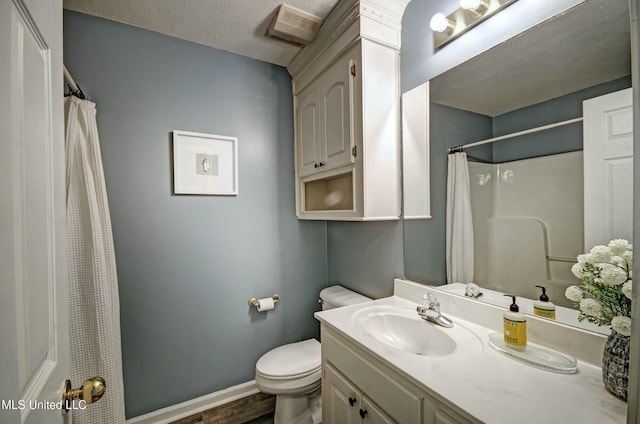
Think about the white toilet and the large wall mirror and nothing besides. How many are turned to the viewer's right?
0

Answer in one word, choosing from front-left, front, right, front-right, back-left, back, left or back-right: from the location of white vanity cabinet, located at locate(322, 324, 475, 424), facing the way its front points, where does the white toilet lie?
right

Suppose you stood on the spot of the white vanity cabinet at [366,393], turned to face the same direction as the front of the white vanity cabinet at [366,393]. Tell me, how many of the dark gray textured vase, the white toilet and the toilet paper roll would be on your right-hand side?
2

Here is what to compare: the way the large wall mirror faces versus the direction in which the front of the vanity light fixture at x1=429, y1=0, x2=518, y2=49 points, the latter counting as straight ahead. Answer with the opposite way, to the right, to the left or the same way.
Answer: the same way

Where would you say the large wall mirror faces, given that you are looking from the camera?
facing the viewer and to the left of the viewer
